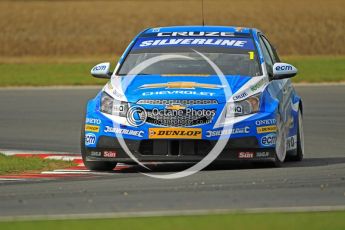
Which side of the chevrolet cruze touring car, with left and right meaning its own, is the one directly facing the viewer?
front
